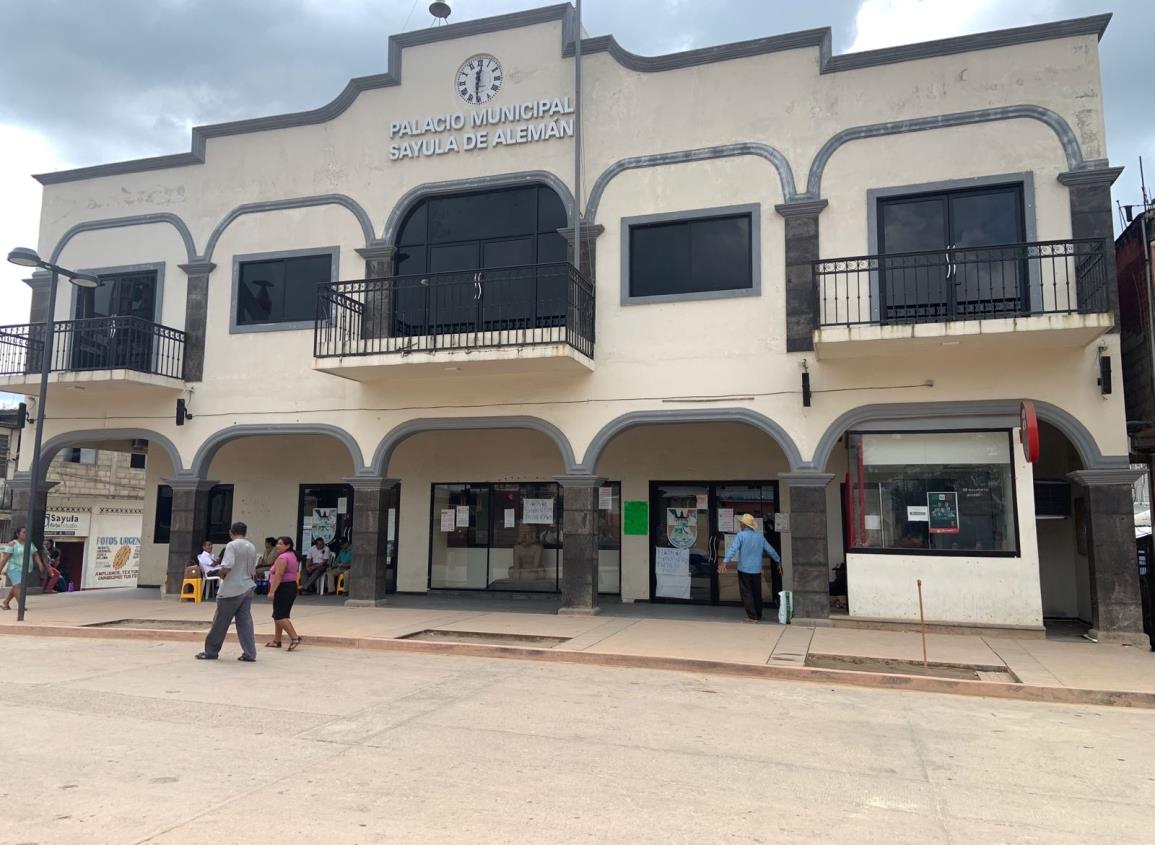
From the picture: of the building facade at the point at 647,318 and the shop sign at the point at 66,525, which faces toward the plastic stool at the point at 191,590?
the shop sign

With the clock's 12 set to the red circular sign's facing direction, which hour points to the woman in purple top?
The woman in purple top is roughly at 11 o'clock from the red circular sign.

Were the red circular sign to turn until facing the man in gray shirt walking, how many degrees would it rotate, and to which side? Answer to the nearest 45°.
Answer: approximately 45° to its left

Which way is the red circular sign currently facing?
to the viewer's left

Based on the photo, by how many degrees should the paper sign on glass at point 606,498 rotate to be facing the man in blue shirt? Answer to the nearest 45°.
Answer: approximately 45° to its left

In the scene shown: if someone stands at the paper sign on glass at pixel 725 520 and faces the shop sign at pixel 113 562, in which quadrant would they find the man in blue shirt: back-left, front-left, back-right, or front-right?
back-left

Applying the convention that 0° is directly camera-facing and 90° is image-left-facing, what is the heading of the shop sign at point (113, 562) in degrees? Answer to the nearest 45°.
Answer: approximately 0°

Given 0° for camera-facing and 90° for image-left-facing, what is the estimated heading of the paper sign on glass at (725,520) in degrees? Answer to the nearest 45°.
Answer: approximately 0°

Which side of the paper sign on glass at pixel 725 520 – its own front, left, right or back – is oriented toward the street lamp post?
right

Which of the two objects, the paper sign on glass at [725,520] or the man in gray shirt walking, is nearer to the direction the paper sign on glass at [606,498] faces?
the man in gray shirt walking
